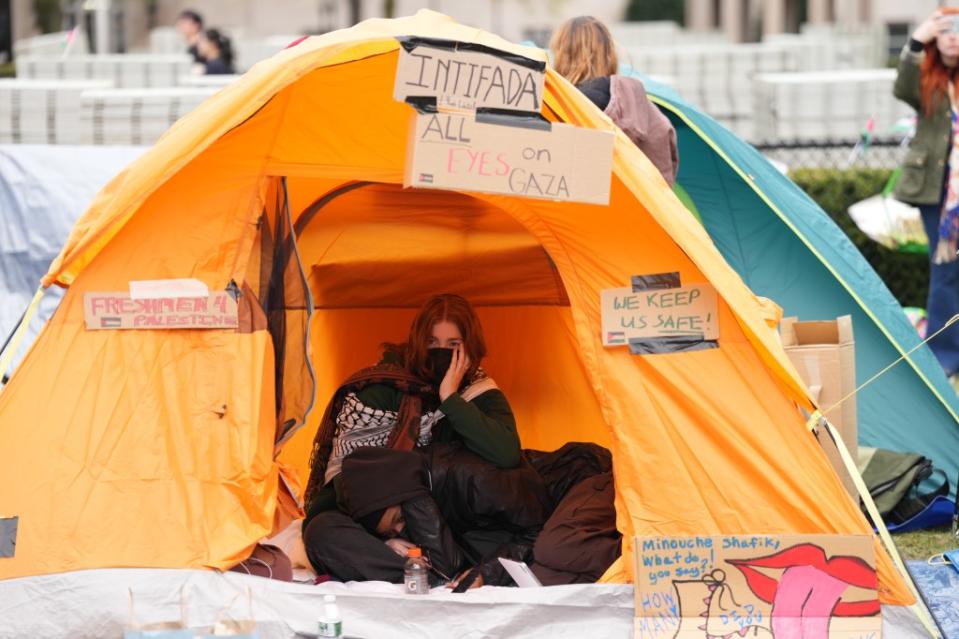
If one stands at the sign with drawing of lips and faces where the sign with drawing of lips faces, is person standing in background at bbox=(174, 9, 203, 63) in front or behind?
behind

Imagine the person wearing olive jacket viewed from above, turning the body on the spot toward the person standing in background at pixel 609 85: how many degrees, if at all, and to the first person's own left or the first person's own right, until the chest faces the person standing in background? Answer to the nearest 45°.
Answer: approximately 90° to the first person's own right

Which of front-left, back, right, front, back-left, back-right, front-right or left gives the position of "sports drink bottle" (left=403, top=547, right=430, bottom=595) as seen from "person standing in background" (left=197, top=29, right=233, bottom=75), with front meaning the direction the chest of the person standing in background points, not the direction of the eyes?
left

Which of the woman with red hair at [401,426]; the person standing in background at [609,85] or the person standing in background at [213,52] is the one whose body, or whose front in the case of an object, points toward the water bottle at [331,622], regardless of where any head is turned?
the woman with red hair

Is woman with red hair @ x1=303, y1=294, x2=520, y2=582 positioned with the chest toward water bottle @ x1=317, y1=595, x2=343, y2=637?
yes

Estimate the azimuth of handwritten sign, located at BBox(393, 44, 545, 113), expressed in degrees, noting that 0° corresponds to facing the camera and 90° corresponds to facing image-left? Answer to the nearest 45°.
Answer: approximately 0°

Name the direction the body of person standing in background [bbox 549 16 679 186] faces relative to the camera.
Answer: away from the camera

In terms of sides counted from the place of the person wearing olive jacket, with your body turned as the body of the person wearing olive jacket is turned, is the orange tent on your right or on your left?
on your right

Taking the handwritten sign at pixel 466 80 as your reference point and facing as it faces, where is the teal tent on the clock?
The teal tent is roughly at 7 o'clock from the handwritten sign.

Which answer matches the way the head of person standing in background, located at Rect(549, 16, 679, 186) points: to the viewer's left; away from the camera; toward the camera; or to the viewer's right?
away from the camera

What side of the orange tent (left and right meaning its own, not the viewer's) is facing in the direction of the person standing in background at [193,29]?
back

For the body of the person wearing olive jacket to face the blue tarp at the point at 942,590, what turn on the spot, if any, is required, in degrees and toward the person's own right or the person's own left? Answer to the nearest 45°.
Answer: approximately 45° to the person's own right
